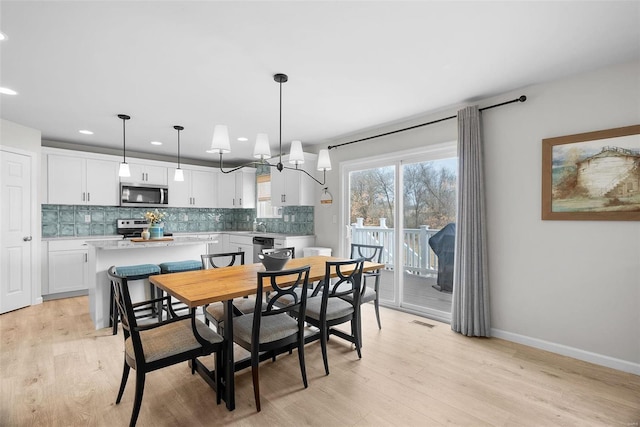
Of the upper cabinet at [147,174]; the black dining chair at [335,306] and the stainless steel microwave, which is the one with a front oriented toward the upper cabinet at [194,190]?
the black dining chair

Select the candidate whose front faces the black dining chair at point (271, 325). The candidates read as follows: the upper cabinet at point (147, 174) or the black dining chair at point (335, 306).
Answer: the upper cabinet

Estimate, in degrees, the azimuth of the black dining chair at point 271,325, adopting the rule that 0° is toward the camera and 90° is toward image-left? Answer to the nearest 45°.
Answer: approximately 135°

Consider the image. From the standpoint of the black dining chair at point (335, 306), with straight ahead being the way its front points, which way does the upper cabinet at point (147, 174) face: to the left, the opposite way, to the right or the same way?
the opposite way

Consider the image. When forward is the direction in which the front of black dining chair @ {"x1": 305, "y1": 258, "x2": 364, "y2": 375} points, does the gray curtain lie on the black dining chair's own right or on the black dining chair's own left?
on the black dining chair's own right

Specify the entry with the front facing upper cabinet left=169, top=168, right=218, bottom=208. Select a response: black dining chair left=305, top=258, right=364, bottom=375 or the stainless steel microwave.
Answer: the black dining chair

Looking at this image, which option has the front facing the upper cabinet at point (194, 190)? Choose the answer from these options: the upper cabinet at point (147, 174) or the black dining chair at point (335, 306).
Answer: the black dining chair
